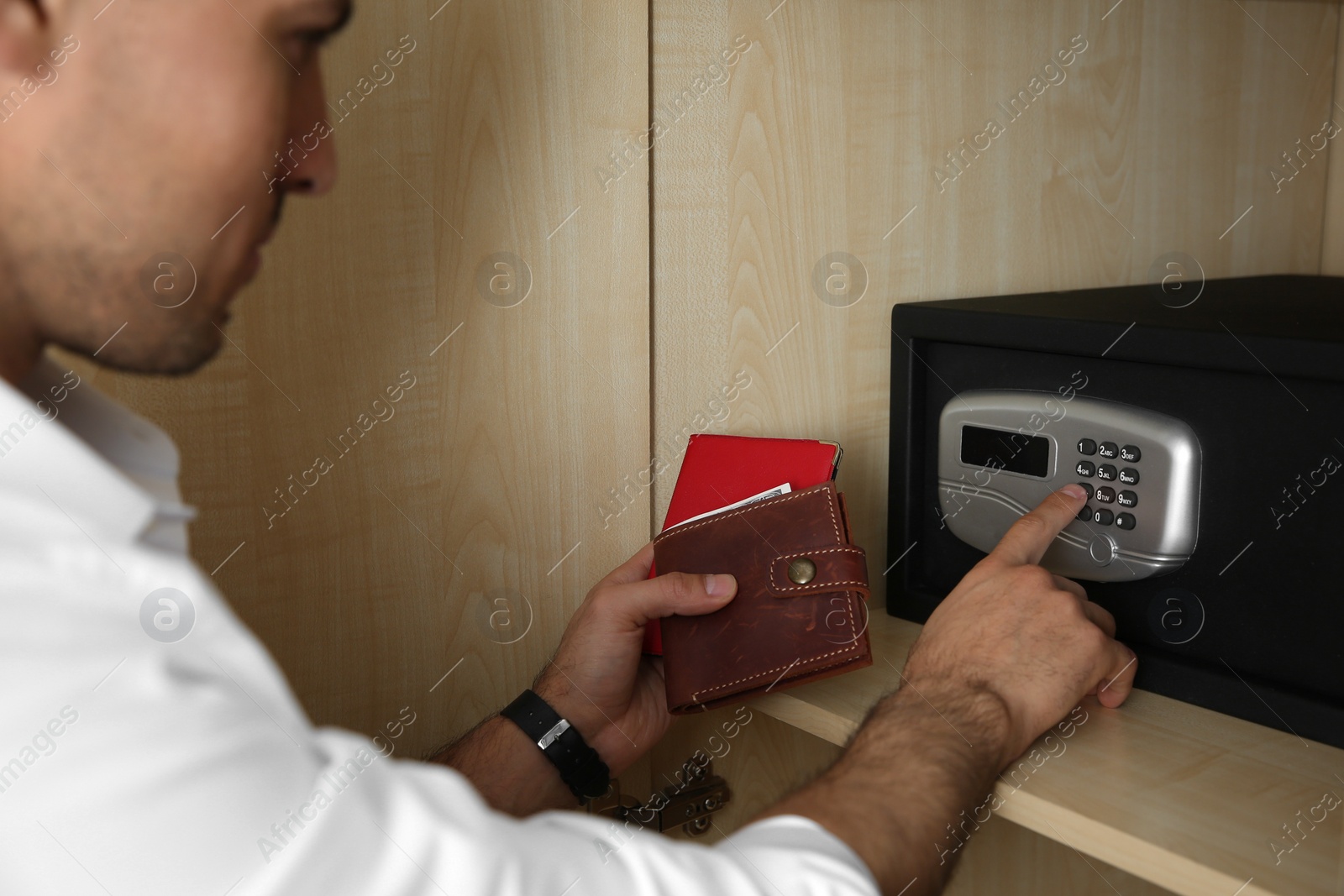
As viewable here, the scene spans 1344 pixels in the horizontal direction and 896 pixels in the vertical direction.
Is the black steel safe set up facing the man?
yes

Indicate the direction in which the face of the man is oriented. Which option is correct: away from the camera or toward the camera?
away from the camera

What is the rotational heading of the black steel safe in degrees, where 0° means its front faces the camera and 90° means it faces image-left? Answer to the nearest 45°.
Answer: approximately 45°
